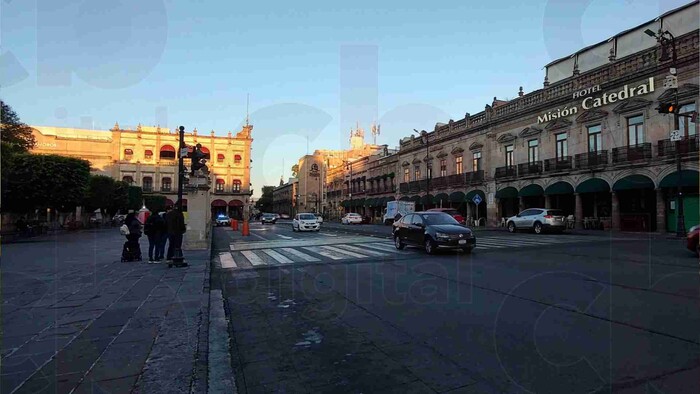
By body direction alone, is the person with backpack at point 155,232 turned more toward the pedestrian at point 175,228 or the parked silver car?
the parked silver car

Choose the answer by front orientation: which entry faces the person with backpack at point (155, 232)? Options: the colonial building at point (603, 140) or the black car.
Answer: the colonial building

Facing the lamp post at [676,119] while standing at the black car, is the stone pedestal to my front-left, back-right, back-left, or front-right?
back-left

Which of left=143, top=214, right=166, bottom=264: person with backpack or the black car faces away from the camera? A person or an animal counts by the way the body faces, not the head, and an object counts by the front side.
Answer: the person with backpack

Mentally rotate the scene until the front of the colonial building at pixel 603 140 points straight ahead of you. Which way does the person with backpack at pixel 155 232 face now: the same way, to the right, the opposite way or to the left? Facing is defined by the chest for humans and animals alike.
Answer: to the right

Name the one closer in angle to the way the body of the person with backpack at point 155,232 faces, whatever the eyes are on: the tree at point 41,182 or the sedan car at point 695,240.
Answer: the tree

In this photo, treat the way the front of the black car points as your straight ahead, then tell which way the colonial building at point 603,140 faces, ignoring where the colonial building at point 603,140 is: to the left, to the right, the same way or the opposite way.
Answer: to the right

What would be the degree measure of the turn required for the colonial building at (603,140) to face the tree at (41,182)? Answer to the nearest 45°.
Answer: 0° — it already faces it

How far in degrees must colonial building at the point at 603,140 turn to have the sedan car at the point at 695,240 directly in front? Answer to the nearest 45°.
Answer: approximately 45° to its left

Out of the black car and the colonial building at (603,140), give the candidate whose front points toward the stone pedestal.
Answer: the colonial building

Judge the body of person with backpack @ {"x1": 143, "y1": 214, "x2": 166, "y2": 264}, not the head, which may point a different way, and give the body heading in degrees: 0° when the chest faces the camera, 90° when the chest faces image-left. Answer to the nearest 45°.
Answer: approximately 180°
